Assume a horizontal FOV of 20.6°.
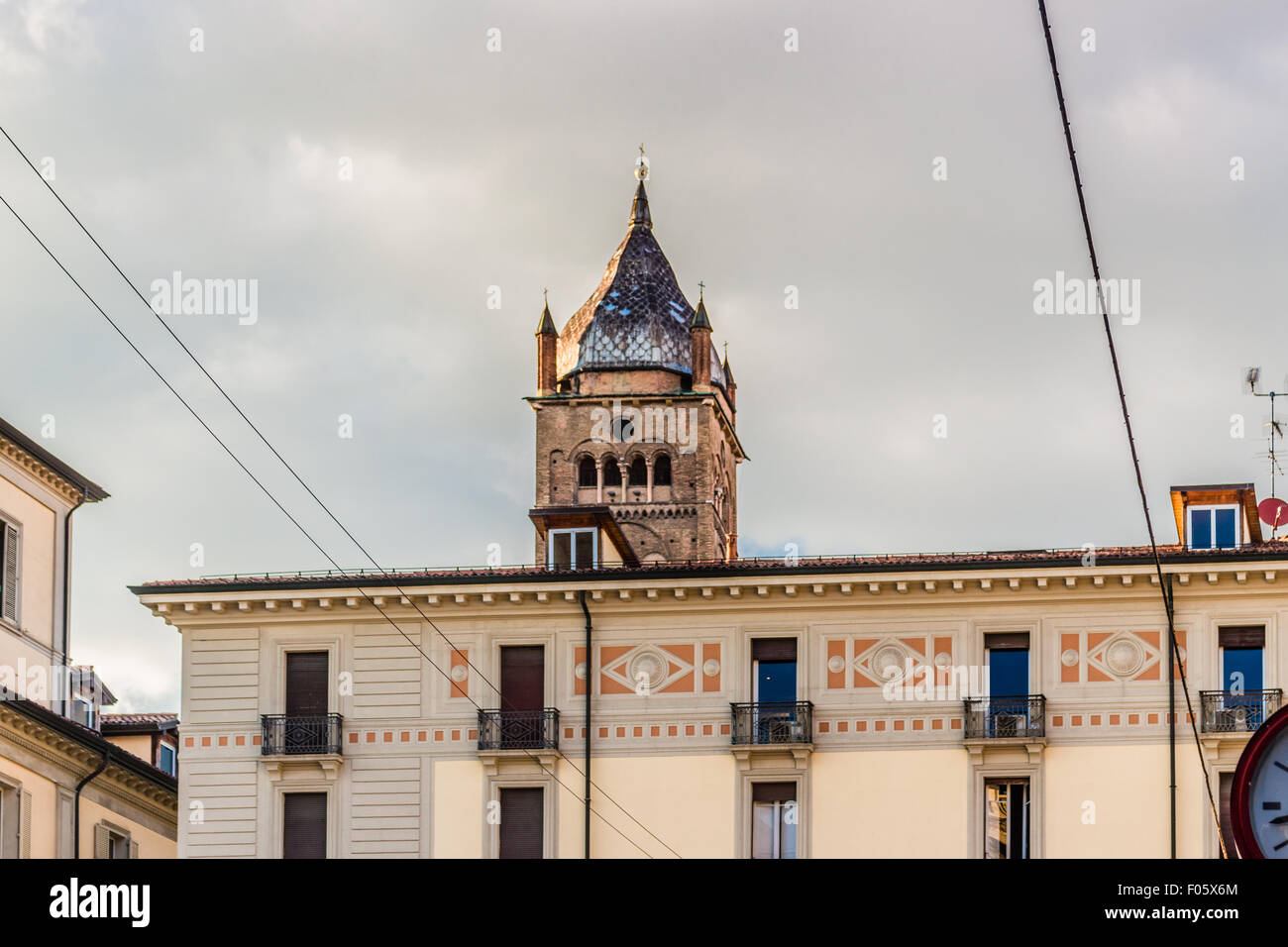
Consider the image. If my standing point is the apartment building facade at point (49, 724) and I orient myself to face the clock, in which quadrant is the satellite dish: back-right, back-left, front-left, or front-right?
front-left

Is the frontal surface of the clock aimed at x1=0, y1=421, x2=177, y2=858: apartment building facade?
no

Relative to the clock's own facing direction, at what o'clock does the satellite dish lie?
The satellite dish is roughly at 6 o'clock from the clock.

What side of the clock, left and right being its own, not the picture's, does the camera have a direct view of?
front
